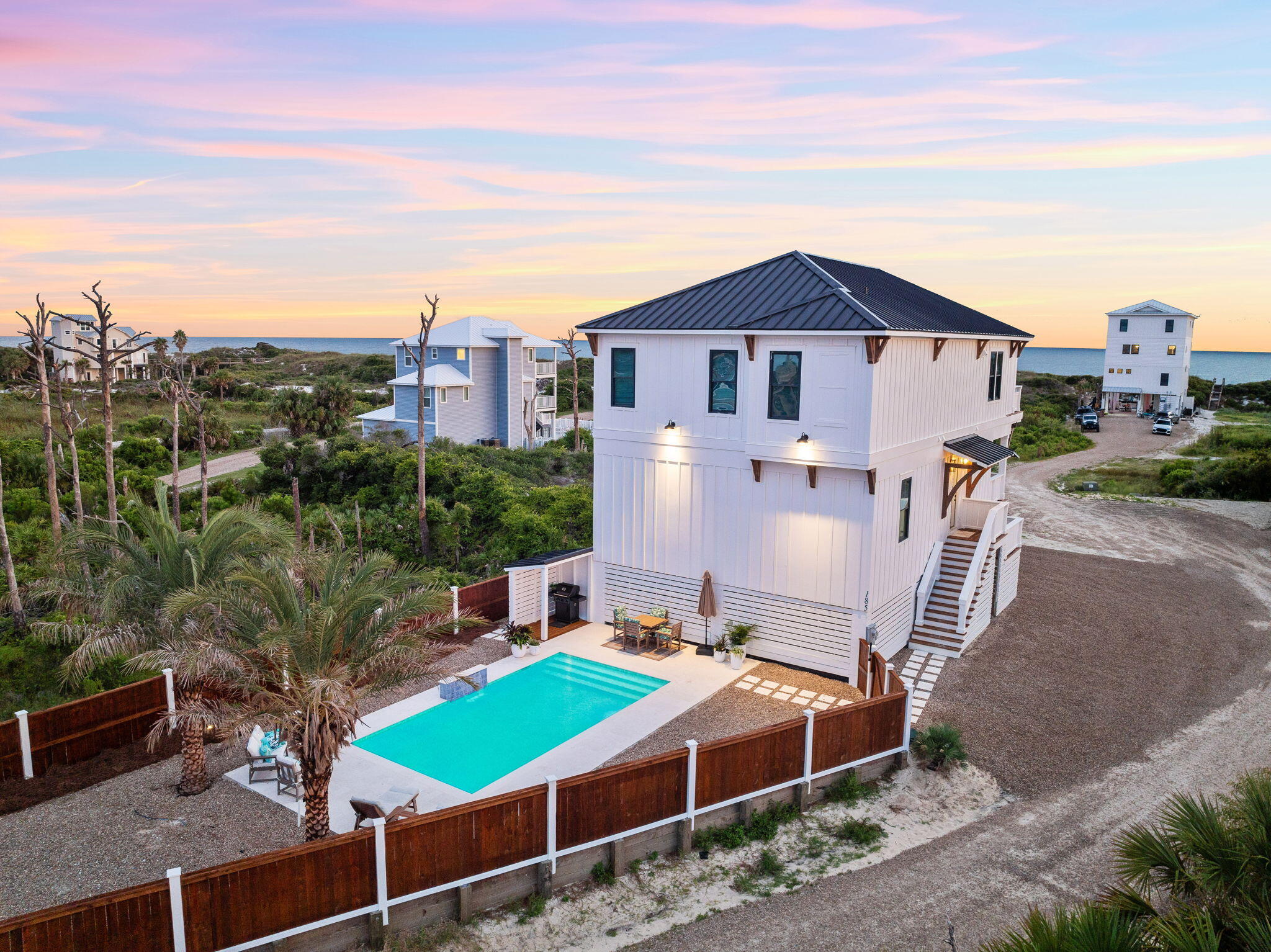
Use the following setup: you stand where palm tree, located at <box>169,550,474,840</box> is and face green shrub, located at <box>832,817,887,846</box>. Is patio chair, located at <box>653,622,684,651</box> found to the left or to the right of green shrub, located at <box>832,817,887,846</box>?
left

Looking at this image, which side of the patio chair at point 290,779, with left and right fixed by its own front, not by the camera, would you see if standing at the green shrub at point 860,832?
right

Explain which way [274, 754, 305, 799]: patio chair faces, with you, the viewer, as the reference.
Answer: facing away from the viewer and to the right of the viewer

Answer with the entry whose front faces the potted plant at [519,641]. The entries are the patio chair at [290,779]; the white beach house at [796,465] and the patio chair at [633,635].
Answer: the patio chair at [290,779]

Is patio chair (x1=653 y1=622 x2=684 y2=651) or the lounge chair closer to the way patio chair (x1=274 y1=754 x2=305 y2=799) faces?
the patio chair

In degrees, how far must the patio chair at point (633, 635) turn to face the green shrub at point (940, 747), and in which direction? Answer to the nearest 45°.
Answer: approximately 90° to its right

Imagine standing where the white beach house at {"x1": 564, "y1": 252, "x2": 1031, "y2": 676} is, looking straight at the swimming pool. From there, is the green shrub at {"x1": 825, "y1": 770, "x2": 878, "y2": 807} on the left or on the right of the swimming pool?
left

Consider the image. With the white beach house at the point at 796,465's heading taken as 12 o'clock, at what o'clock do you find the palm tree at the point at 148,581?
The palm tree is roughly at 3 o'clock from the white beach house.

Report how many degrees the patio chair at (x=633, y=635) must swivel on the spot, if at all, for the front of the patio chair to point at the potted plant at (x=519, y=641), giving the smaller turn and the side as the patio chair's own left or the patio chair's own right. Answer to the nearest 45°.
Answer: approximately 135° to the patio chair's own left
